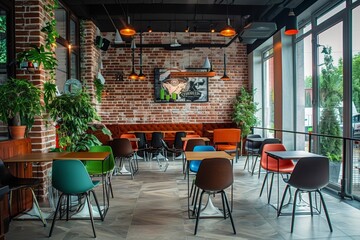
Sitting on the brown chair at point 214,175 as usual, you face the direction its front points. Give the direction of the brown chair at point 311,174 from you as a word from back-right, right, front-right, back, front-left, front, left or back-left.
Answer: right

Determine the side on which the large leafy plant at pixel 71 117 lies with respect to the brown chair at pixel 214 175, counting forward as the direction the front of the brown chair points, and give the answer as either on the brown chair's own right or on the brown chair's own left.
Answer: on the brown chair's own left

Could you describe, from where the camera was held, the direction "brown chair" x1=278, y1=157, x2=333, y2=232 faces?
facing away from the viewer and to the left of the viewer

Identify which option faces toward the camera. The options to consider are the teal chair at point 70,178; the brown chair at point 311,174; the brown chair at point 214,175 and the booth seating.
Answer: the booth seating

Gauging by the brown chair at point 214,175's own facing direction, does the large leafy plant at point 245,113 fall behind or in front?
in front

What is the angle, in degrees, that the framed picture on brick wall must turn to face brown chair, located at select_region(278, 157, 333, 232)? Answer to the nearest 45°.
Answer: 0° — it already faces it

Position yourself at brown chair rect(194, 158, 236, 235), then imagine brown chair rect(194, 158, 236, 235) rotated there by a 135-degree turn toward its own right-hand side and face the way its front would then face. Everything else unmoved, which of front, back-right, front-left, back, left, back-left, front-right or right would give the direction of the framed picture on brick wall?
back-left

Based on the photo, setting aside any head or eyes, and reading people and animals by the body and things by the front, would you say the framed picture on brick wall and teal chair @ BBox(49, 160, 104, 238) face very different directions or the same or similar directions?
very different directions

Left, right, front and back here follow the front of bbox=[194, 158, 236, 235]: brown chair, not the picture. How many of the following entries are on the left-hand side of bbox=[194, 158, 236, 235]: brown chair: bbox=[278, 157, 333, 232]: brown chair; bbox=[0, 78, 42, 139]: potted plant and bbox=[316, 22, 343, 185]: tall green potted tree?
1

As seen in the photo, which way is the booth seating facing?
toward the camera

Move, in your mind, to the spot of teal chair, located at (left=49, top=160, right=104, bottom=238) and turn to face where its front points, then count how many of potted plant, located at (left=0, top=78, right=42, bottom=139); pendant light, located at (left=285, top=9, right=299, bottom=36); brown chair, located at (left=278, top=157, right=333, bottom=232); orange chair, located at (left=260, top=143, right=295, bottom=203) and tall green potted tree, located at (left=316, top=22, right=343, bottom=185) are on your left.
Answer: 1

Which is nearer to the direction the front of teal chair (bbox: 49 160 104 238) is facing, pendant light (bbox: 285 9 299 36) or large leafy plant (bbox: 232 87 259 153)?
the large leafy plant

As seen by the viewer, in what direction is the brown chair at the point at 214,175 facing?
away from the camera

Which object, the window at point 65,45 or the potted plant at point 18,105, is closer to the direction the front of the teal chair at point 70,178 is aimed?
the window
